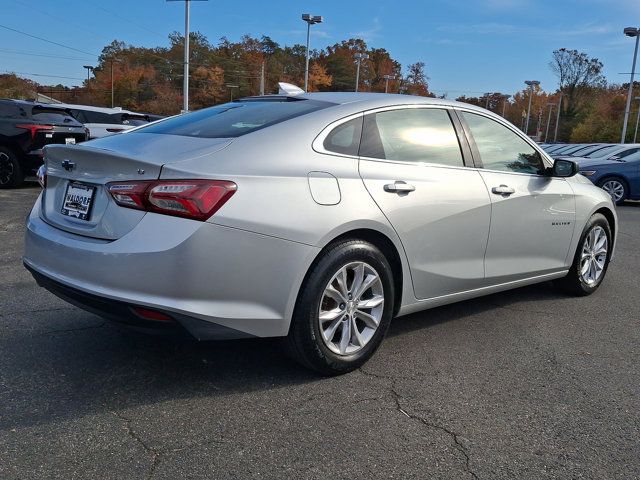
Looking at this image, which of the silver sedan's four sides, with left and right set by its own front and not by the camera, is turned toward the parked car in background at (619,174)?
front

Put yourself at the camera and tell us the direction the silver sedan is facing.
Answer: facing away from the viewer and to the right of the viewer

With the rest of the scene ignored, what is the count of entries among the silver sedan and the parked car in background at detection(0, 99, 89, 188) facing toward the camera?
0

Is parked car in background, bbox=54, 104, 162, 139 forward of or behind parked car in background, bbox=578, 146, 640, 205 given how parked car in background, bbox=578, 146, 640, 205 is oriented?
forward

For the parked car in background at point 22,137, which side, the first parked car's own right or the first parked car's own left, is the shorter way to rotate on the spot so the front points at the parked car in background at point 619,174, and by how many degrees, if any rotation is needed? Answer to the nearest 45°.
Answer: approximately 135° to the first parked car's own right

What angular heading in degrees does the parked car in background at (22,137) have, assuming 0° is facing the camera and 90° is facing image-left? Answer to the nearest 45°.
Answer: approximately 135°

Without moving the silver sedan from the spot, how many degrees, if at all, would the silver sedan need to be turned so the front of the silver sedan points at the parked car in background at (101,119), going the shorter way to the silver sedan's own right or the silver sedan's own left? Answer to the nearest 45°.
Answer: approximately 90° to the silver sedan's own left

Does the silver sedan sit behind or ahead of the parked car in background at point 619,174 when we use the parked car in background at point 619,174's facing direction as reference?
ahead

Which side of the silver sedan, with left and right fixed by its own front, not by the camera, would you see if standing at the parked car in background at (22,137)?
left

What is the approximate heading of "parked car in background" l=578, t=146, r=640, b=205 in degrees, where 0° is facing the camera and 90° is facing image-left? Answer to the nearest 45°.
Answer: approximately 45°

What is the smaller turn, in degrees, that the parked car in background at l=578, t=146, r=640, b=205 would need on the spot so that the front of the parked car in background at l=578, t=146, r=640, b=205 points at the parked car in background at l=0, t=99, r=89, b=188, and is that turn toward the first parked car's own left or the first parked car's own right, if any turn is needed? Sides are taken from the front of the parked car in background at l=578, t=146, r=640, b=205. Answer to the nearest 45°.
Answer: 0° — it already faces it
